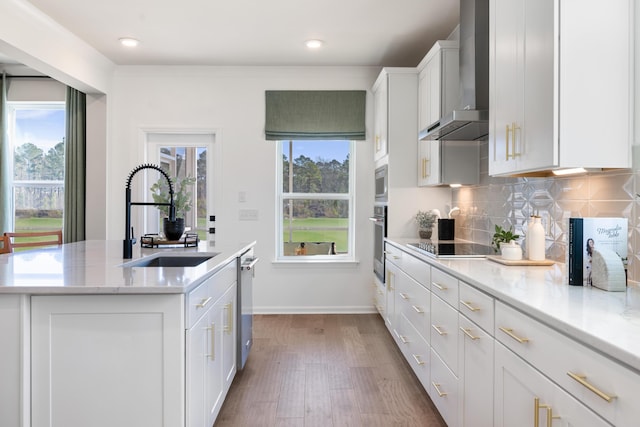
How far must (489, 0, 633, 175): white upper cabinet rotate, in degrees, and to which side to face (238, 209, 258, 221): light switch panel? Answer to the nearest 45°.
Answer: approximately 90° to its right

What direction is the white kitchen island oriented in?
to the viewer's right

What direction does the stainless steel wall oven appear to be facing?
to the viewer's left

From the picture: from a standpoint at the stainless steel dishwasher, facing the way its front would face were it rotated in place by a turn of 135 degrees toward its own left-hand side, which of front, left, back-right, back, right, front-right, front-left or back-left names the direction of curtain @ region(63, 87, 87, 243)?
front

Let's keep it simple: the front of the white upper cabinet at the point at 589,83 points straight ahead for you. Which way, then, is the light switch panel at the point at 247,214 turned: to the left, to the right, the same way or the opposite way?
to the left

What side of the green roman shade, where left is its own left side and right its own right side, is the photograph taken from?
front

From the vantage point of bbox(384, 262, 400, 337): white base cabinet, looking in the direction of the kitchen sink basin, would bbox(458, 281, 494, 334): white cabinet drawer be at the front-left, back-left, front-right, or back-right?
front-left

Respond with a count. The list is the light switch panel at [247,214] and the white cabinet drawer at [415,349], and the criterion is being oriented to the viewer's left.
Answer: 1

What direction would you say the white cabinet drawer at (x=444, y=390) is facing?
to the viewer's left

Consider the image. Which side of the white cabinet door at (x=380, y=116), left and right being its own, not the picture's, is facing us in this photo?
left

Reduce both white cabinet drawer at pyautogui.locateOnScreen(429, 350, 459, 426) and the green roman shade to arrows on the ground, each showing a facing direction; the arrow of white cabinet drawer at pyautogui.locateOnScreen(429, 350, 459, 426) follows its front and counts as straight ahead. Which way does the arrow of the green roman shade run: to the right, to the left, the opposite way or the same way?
to the left

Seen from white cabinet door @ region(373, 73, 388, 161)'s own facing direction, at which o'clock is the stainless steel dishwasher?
The stainless steel dishwasher is roughly at 10 o'clock from the white cabinet door.

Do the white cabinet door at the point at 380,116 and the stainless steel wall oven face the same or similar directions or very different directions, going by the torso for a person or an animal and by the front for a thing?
same or similar directions

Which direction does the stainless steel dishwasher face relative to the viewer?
to the viewer's right

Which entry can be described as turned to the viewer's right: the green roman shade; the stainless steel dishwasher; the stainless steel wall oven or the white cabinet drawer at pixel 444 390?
the stainless steel dishwasher

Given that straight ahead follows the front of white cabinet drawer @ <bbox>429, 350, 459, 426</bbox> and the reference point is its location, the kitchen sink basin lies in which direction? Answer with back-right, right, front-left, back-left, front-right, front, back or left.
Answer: front

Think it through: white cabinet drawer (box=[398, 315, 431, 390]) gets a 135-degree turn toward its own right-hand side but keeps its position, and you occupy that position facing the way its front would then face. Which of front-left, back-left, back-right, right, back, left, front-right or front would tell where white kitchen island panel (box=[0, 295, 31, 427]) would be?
back

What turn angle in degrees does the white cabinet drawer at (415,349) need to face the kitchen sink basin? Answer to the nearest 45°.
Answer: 0° — it already faces it

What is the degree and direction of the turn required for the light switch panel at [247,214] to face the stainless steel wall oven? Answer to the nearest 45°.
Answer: approximately 45° to its left

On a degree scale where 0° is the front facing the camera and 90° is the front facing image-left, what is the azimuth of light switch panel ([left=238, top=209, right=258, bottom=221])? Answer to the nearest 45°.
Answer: approximately 0°

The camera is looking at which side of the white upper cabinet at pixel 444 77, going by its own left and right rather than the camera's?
left
